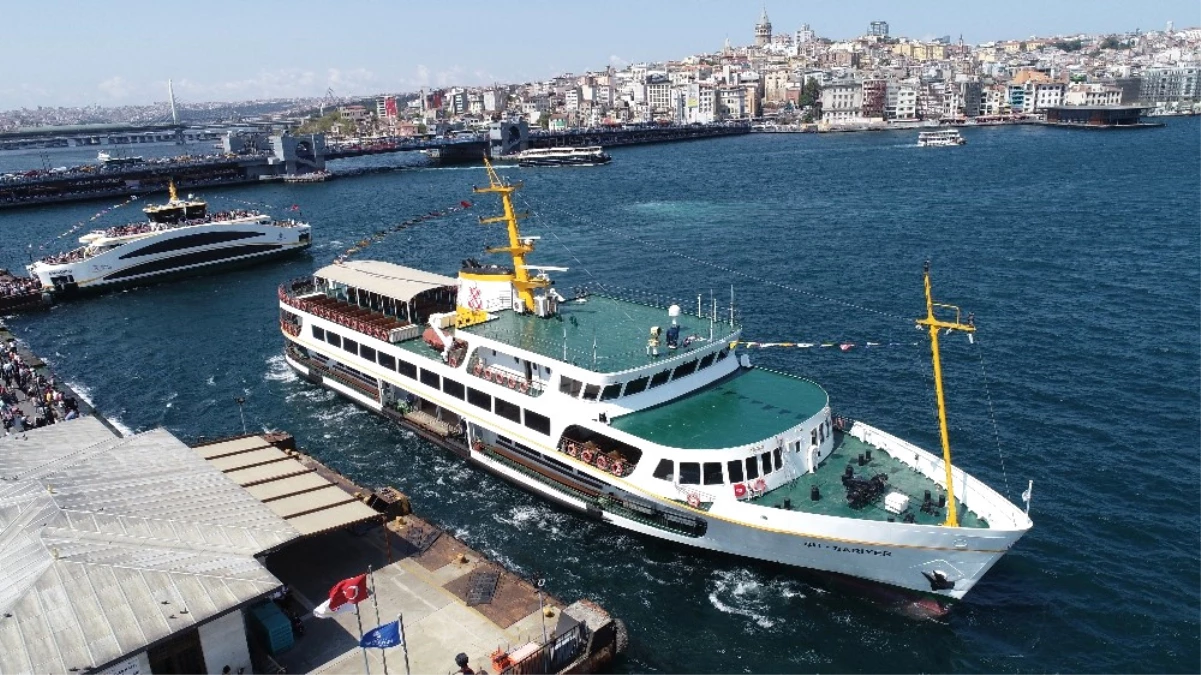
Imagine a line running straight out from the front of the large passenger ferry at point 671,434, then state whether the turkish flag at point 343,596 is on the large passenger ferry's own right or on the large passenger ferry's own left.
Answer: on the large passenger ferry's own right

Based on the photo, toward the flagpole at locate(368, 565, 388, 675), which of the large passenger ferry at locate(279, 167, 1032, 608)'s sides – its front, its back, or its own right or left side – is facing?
right

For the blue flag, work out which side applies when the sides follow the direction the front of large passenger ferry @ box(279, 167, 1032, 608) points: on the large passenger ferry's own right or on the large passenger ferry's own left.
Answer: on the large passenger ferry's own right

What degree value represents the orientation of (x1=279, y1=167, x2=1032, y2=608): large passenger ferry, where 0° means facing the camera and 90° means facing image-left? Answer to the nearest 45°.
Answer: approximately 315°
